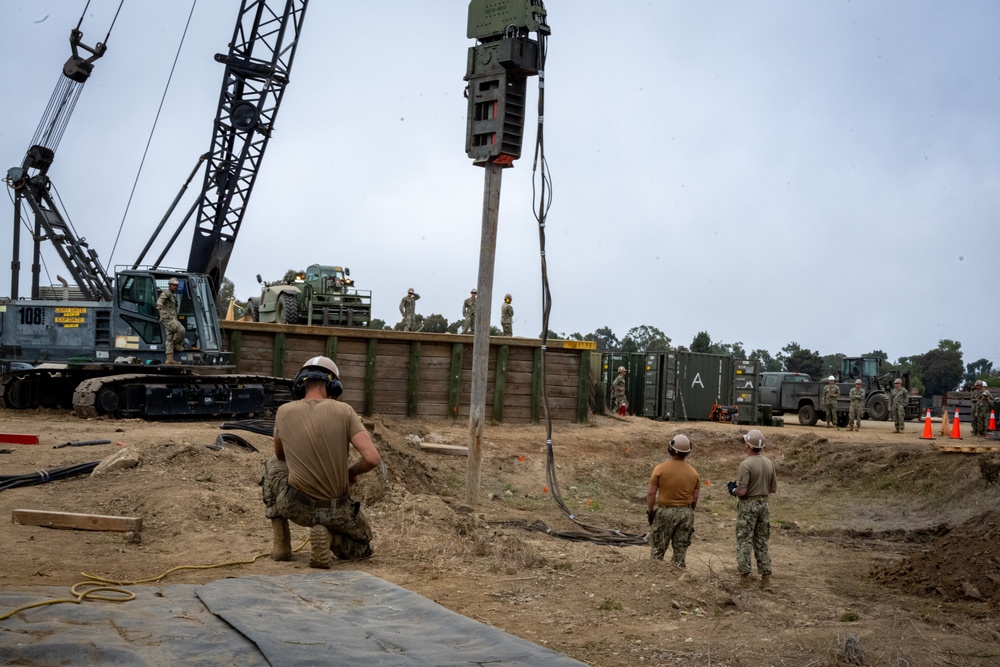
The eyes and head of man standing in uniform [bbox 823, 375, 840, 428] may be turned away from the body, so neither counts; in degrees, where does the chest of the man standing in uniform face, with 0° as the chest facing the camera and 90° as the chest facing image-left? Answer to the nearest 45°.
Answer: approximately 0°

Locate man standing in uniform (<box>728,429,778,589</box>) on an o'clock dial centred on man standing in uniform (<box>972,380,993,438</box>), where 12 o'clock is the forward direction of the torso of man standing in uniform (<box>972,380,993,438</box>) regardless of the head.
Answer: man standing in uniform (<box>728,429,778,589</box>) is roughly at 12 o'clock from man standing in uniform (<box>972,380,993,438</box>).

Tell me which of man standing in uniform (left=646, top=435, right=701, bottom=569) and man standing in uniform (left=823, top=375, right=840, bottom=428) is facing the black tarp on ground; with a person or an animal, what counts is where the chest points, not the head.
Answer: man standing in uniform (left=823, top=375, right=840, bottom=428)

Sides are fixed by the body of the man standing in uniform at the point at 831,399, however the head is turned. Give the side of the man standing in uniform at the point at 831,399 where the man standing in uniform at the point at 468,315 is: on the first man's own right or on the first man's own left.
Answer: on the first man's own right

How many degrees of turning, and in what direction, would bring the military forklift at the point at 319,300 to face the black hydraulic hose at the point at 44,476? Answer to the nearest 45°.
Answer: approximately 45° to its right

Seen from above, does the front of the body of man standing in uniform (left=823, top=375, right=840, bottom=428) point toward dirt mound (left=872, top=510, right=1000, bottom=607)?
yes

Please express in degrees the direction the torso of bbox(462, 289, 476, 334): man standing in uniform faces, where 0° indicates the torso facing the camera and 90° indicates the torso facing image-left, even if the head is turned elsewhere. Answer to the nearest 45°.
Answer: approximately 0°

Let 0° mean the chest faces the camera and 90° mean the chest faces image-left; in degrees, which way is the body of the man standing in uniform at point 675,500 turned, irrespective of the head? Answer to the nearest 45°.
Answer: approximately 180°

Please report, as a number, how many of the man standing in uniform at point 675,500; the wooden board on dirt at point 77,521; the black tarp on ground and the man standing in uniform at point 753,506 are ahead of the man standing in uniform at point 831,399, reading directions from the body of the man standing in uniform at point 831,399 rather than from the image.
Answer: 4
